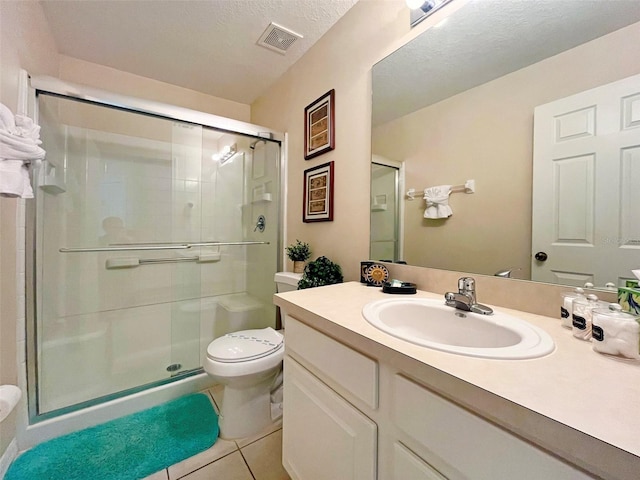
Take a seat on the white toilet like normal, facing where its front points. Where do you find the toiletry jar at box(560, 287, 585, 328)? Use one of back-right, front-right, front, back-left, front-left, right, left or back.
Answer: left

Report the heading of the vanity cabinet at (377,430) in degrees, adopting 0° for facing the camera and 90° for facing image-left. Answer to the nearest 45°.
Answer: approximately 45°

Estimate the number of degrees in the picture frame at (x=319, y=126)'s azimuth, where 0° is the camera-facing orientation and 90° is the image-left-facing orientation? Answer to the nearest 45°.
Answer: approximately 45°

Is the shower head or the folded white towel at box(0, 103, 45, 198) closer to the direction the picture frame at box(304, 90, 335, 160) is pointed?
the folded white towel

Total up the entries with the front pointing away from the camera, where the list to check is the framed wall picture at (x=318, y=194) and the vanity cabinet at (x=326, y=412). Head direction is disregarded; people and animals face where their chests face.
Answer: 0

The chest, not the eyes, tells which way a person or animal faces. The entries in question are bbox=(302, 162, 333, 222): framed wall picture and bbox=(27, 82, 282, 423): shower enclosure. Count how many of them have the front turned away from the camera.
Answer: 0

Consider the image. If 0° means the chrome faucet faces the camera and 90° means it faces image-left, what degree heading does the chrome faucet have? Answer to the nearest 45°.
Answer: approximately 45°

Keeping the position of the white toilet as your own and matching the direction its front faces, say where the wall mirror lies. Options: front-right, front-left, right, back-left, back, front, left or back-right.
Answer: left
